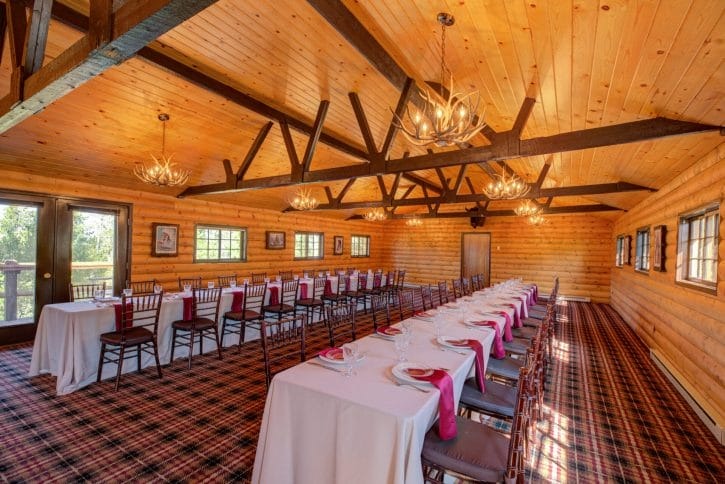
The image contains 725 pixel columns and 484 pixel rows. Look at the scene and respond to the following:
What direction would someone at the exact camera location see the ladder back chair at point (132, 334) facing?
facing away from the viewer and to the left of the viewer

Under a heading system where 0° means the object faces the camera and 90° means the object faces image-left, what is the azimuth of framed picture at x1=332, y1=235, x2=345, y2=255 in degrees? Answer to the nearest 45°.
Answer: approximately 315°

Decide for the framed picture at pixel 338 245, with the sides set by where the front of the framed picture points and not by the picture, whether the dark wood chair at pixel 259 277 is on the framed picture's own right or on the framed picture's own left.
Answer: on the framed picture's own right

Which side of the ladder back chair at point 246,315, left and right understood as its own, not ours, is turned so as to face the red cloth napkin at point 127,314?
left

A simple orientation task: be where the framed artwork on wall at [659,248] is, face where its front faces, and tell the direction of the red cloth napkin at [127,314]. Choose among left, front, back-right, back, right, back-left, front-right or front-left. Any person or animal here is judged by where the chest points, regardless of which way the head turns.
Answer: front-left

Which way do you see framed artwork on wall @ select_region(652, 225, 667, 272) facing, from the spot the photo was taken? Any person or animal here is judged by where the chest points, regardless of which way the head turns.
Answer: facing to the left of the viewer

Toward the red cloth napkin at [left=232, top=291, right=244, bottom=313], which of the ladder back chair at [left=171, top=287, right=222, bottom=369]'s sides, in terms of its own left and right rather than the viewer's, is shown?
right

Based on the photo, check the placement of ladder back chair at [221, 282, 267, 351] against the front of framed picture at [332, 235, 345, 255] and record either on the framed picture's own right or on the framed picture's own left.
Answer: on the framed picture's own right

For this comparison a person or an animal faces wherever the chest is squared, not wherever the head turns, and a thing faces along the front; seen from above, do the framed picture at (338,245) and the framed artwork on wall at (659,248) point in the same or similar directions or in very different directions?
very different directions

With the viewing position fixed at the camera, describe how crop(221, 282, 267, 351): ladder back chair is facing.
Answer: facing away from the viewer and to the left of the viewer

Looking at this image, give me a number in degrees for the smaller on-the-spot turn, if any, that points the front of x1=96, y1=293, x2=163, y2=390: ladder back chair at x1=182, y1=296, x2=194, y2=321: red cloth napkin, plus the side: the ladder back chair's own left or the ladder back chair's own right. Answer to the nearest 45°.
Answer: approximately 90° to the ladder back chair's own right

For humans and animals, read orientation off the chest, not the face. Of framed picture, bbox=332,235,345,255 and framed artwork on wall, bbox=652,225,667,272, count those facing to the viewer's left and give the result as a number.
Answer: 1
